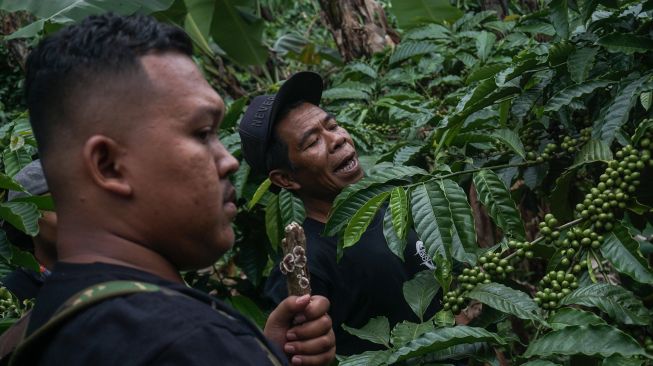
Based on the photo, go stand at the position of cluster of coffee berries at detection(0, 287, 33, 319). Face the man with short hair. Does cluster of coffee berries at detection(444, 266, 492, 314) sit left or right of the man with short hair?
left

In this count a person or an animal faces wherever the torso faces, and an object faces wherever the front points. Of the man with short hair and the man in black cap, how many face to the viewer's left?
0

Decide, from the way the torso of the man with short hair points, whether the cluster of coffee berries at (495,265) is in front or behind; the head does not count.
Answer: in front

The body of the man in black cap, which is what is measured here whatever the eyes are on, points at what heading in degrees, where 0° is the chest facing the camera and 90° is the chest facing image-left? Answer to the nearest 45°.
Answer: approximately 315°

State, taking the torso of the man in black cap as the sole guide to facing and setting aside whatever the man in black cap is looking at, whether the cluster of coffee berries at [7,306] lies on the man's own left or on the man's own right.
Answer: on the man's own right

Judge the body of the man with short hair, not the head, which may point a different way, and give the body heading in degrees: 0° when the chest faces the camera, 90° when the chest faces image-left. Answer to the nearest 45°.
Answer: approximately 270°

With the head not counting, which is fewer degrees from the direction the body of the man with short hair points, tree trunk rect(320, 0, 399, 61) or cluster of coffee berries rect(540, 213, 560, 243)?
the cluster of coffee berries

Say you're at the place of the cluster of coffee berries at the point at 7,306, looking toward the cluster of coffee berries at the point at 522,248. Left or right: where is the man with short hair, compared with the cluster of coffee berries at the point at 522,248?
right

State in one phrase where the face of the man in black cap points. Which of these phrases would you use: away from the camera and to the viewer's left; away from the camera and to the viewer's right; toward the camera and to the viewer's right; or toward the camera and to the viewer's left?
toward the camera and to the viewer's right

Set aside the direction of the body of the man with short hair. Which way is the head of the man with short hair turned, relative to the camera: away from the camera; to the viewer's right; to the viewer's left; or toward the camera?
to the viewer's right

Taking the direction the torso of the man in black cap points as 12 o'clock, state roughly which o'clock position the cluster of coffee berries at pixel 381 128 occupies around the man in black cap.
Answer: The cluster of coffee berries is roughly at 8 o'clock from the man in black cap.

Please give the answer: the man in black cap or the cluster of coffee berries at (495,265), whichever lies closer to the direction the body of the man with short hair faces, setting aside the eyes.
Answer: the cluster of coffee berries

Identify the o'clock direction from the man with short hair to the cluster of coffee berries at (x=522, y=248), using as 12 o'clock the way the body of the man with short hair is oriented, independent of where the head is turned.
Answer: The cluster of coffee berries is roughly at 11 o'clock from the man with short hair.
